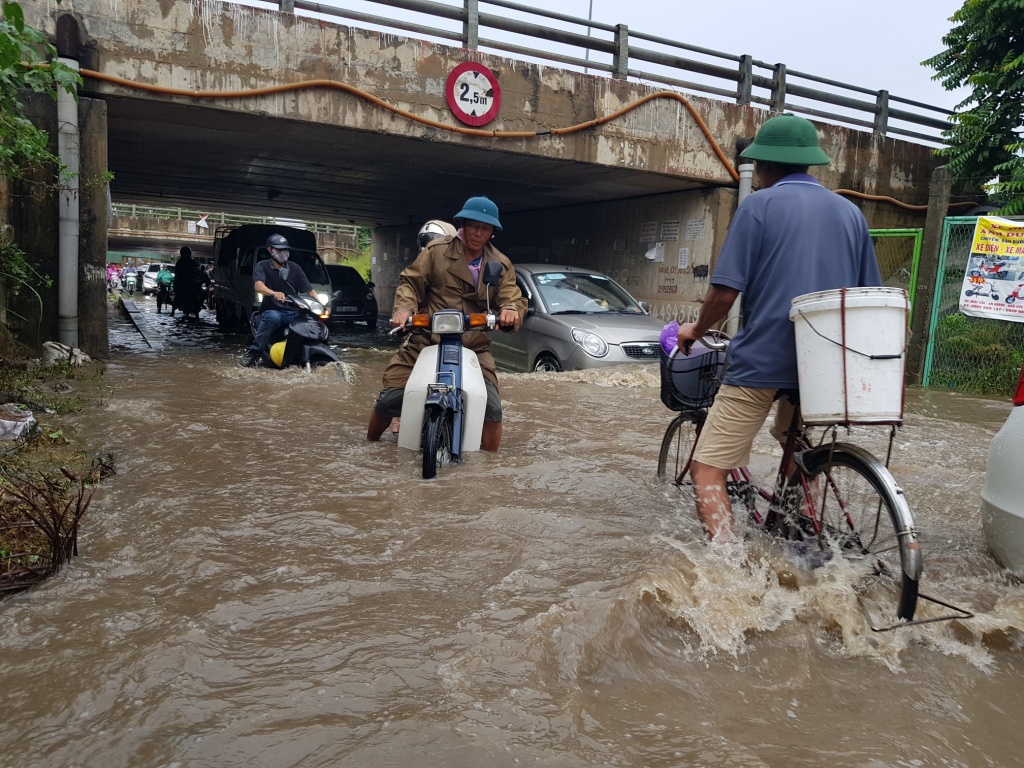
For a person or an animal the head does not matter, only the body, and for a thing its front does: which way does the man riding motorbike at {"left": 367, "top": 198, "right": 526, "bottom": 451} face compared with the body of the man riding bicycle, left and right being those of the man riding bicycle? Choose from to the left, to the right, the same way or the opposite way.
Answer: the opposite way

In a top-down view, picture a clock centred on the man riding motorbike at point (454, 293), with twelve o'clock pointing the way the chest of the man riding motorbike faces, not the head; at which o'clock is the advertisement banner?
The advertisement banner is roughly at 8 o'clock from the man riding motorbike.

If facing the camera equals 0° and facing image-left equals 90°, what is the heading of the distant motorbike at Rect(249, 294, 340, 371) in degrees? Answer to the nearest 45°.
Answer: approximately 315°

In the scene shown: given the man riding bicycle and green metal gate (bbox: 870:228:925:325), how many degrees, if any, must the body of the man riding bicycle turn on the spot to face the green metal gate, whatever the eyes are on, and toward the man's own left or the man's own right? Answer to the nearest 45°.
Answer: approximately 45° to the man's own right

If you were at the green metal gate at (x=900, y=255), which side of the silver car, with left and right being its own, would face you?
left

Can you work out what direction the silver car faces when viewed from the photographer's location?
facing the viewer and to the right of the viewer

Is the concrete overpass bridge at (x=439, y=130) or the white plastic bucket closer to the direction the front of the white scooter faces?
the white plastic bucket

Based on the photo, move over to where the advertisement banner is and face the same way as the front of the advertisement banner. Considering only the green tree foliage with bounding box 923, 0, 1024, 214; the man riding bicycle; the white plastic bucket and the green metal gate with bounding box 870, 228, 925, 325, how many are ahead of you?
2

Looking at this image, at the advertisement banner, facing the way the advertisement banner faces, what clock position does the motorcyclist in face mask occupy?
The motorcyclist in face mask is roughly at 2 o'clock from the advertisement banner.

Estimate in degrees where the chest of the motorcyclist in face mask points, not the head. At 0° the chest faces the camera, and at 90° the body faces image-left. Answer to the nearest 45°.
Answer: approximately 315°

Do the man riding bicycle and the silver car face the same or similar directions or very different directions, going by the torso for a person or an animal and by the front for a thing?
very different directions
